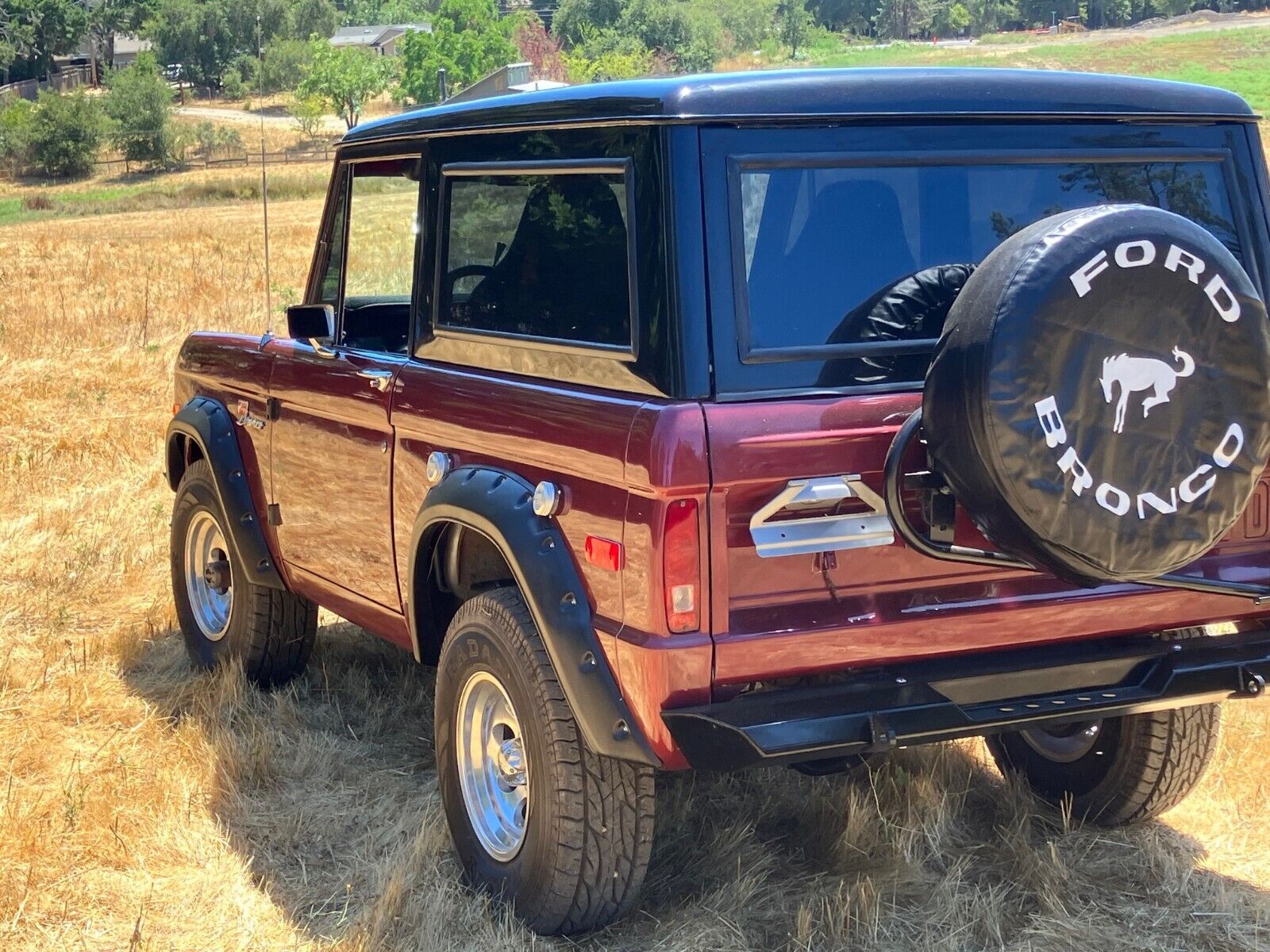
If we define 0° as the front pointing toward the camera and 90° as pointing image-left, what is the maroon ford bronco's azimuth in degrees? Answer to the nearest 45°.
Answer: approximately 135°
